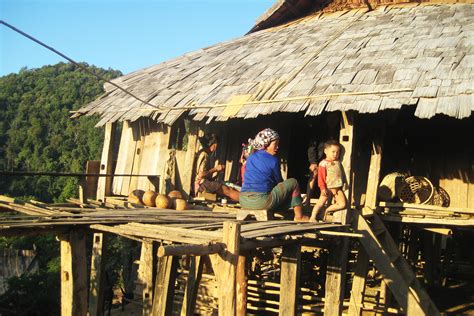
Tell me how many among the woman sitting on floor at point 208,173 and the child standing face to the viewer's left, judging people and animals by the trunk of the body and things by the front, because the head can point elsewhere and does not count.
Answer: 0

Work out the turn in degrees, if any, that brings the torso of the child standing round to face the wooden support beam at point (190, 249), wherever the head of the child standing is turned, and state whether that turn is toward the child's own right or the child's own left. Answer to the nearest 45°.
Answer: approximately 45° to the child's own right

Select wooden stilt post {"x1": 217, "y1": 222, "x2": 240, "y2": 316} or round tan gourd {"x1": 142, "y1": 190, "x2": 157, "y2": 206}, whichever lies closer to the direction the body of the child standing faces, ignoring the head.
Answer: the wooden stilt post

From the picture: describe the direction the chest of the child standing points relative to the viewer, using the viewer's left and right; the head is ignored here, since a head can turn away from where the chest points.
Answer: facing the viewer and to the right of the viewer

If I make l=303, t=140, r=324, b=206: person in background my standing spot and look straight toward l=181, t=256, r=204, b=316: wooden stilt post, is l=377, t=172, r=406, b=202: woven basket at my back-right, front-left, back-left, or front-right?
back-left

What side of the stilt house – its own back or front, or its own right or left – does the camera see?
front

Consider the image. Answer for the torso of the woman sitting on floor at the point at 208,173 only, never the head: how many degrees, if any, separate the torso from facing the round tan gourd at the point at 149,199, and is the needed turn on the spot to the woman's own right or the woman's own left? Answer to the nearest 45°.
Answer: approximately 135° to the woman's own right

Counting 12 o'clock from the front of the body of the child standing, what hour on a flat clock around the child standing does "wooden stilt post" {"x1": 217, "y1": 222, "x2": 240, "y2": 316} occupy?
The wooden stilt post is roughly at 2 o'clock from the child standing.

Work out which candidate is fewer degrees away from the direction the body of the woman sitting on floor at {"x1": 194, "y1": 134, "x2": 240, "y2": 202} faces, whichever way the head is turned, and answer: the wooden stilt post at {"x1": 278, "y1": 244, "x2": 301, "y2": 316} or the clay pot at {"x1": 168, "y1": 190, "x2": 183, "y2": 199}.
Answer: the wooden stilt post

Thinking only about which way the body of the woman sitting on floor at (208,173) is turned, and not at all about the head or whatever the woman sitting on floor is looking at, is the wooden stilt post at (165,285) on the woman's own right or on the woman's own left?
on the woman's own right

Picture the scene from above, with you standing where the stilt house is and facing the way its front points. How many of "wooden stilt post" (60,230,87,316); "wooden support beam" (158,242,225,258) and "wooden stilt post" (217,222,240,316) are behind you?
0
